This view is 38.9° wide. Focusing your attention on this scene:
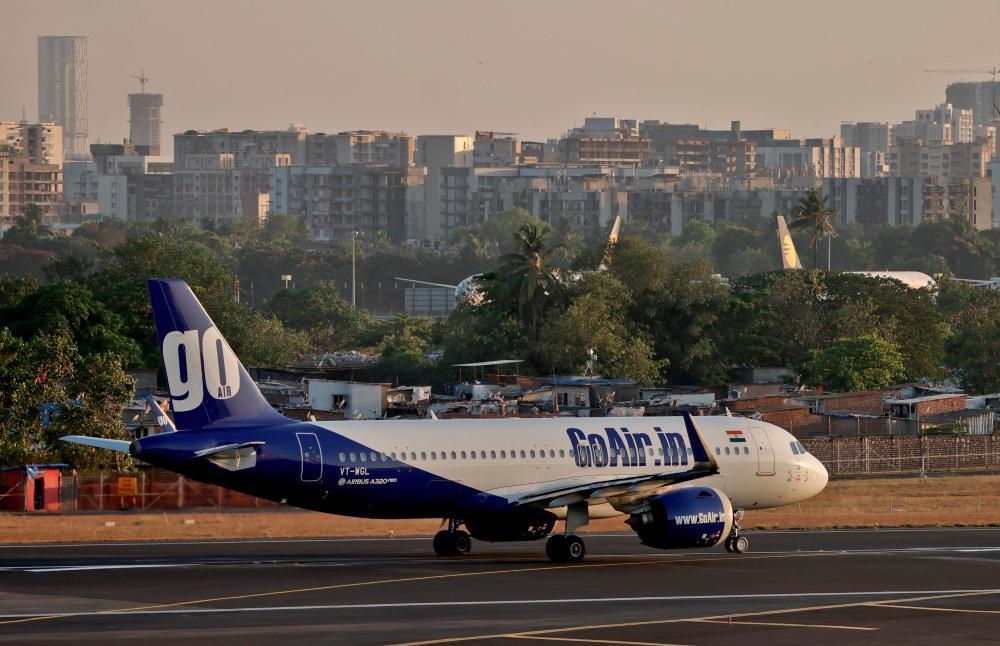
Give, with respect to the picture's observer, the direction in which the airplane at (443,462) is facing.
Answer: facing away from the viewer and to the right of the viewer
